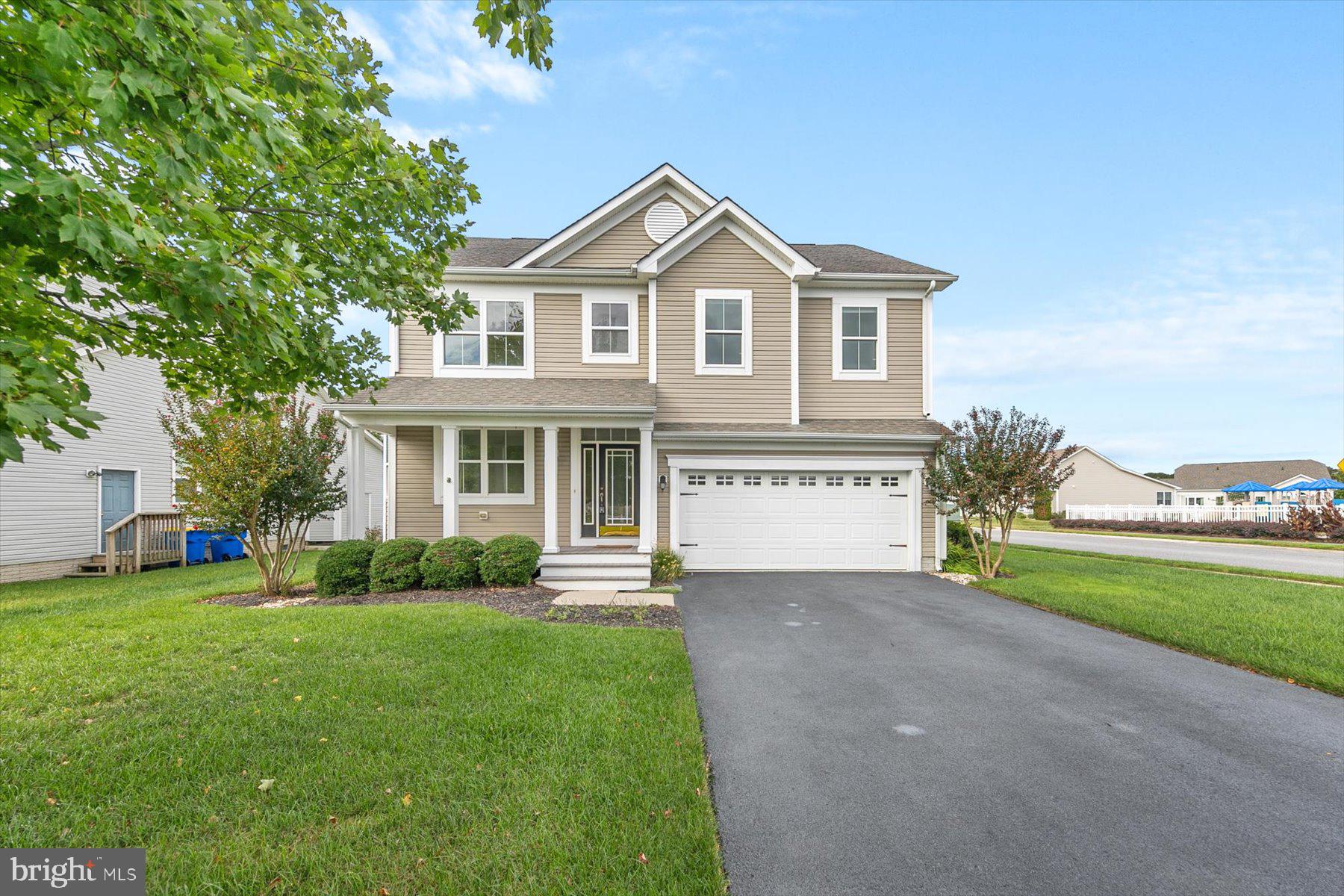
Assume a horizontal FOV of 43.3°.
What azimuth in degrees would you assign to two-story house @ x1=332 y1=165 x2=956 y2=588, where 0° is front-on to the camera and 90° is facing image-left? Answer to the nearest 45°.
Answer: approximately 0°

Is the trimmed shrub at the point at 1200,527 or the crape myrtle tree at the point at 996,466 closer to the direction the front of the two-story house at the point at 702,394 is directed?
the crape myrtle tree

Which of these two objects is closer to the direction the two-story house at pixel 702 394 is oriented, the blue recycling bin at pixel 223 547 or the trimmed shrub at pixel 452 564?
the trimmed shrub

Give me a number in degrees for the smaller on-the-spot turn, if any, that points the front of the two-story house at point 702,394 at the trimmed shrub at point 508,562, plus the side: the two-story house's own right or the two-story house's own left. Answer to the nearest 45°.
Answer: approximately 45° to the two-story house's own right

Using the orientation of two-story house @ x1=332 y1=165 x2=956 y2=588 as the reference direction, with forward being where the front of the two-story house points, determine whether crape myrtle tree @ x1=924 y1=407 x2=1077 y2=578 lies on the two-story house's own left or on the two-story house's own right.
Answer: on the two-story house's own left

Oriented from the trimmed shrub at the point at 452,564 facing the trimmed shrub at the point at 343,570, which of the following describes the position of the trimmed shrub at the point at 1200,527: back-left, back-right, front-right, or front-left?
back-right

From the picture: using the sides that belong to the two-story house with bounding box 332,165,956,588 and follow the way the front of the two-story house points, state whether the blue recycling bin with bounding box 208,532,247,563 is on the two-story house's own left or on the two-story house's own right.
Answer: on the two-story house's own right

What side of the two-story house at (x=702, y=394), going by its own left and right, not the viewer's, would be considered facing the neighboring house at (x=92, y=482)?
right
